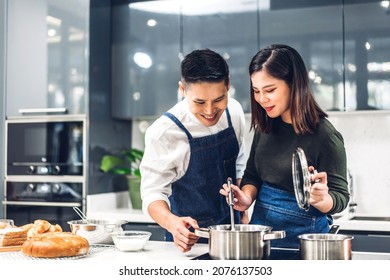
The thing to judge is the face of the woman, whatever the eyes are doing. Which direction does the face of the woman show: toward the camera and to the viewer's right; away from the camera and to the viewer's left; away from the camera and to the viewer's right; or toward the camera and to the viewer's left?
toward the camera and to the viewer's left

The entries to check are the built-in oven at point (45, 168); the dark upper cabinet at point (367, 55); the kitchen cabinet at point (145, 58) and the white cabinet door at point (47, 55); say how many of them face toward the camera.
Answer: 4

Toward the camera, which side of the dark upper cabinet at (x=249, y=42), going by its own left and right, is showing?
front

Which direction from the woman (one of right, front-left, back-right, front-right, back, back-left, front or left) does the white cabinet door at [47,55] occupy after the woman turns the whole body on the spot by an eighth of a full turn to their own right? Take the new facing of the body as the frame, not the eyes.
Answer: front-right

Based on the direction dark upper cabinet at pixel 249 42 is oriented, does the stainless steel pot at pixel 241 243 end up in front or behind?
in front

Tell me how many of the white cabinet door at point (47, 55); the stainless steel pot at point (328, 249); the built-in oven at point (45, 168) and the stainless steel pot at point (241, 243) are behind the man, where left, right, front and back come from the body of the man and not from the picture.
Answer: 2

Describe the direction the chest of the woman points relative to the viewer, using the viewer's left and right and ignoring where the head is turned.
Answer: facing the viewer and to the left of the viewer

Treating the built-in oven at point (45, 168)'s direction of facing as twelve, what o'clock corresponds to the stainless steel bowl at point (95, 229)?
The stainless steel bowl is roughly at 12 o'clock from the built-in oven.

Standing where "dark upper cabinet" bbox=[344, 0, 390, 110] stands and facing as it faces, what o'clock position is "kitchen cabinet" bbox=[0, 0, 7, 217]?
The kitchen cabinet is roughly at 3 o'clock from the dark upper cabinet.

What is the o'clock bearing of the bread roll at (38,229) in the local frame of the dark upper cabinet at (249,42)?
The bread roll is roughly at 1 o'clock from the dark upper cabinet.

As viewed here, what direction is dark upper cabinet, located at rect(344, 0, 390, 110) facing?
toward the camera

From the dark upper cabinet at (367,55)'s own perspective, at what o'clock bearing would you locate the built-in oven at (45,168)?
The built-in oven is roughly at 3 o'clock from the dark upper cabinet.

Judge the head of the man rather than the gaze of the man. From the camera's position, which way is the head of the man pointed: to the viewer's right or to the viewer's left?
to the viewer's right

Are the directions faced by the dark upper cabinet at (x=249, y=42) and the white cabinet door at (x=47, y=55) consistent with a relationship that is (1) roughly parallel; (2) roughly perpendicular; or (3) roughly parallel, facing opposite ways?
roughly parallel

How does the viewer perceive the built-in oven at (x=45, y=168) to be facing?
facing the viewer

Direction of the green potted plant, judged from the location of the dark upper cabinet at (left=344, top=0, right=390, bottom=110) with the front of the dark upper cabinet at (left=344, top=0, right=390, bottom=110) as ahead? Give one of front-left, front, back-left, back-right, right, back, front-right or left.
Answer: right
